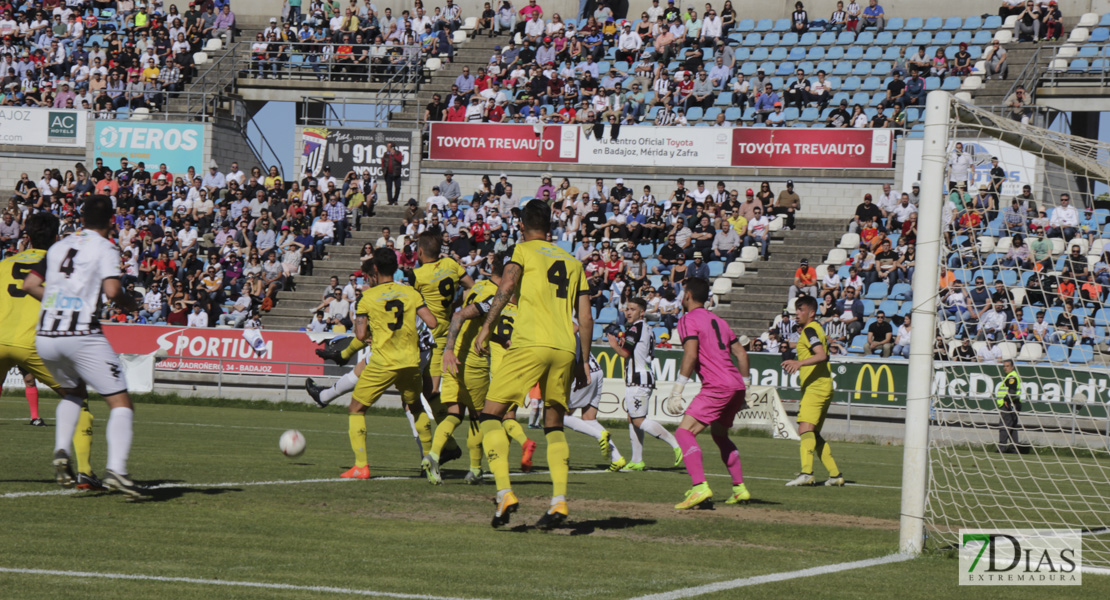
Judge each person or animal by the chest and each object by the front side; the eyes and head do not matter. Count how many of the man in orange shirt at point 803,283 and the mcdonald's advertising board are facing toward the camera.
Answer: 2

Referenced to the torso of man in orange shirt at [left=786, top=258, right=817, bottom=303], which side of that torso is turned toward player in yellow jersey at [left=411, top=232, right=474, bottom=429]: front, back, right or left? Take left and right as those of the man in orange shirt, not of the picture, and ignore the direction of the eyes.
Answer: front

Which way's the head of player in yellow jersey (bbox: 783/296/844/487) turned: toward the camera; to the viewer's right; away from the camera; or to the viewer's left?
to the viewer's left

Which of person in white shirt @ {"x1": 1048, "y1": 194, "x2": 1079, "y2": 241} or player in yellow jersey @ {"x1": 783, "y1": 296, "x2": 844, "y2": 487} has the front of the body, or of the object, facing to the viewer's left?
the player in yellow jersey

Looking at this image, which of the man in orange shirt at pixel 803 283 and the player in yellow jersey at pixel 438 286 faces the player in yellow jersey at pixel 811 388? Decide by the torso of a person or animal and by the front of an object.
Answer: the man in orange shirt

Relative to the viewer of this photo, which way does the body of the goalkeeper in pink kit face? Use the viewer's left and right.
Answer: facing away from the viewer and to the left of the viewer

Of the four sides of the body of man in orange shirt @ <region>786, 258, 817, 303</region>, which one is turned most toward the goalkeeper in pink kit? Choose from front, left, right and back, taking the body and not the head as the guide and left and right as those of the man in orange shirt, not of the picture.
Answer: front

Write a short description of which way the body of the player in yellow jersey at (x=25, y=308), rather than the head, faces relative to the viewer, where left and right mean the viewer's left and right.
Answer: facing away from the viewer and to the right of the viewer

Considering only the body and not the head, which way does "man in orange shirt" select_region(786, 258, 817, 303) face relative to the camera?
toward the camera

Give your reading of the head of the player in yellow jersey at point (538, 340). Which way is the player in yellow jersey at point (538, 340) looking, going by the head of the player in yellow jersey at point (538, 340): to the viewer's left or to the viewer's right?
to the viewer's left

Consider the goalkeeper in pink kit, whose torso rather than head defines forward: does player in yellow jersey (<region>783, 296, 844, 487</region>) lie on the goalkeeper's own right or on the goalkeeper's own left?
on the goalkeeper's own right

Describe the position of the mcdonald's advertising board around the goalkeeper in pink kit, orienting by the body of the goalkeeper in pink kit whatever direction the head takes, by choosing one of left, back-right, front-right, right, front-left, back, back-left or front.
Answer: front-right

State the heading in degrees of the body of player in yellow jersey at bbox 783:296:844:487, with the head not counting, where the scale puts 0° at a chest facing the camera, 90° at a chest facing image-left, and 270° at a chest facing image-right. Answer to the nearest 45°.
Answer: approximately 90°
